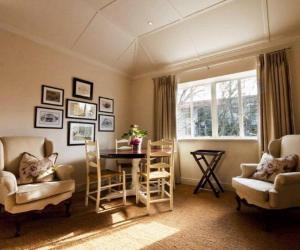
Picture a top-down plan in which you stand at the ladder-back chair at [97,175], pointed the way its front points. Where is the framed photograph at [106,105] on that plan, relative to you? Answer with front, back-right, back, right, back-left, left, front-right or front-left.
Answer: front-left

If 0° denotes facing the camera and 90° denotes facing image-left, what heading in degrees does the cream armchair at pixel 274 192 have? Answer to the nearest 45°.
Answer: approximately 45°

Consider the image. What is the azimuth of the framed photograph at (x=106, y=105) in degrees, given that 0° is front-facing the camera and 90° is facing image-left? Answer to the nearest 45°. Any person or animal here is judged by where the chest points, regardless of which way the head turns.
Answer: approximately 315°

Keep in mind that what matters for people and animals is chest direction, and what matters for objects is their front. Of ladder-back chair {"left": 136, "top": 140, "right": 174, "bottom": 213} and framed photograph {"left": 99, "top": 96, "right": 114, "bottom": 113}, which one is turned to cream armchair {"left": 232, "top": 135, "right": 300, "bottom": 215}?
the framed photograph

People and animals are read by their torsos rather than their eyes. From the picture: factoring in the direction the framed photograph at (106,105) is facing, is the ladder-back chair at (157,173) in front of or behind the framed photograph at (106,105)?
in front

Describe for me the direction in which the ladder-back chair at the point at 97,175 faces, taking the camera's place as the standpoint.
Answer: facing away from the viewer and to the right of the viewer

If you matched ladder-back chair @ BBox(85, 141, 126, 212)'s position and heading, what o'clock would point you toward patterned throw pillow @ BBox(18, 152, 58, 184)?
The patterned throw pillow is roughly at 7 o'clock from the ladder-back chair.

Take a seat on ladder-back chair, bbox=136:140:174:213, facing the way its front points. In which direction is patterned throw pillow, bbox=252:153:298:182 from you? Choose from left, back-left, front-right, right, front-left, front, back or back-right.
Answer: back-right

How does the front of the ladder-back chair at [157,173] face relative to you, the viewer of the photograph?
facing away from the viewer and to the left of the viewer

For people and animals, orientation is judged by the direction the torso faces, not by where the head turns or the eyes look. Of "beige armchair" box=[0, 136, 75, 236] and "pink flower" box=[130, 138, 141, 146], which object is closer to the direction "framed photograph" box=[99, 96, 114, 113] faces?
the pink flower

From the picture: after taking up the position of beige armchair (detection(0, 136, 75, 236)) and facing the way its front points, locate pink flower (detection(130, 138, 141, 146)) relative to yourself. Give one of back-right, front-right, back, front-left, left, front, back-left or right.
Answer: front-left

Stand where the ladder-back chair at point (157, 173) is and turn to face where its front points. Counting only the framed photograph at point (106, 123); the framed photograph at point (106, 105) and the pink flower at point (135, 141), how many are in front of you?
3

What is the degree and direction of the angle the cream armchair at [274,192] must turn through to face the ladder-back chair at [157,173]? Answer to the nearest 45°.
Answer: approximately 45° to its right
